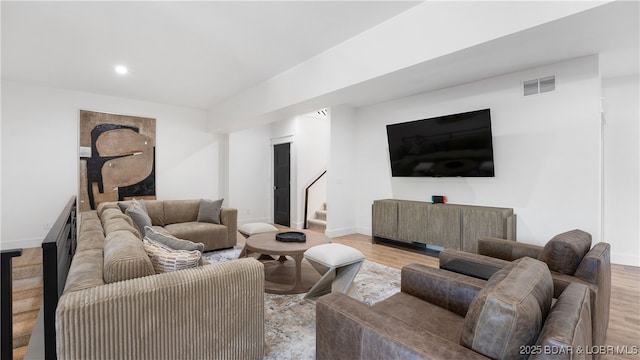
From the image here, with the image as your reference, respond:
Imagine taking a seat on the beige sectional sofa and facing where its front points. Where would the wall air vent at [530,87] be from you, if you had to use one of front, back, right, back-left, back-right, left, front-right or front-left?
front

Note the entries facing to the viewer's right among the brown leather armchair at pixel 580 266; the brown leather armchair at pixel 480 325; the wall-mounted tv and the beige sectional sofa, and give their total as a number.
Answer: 1

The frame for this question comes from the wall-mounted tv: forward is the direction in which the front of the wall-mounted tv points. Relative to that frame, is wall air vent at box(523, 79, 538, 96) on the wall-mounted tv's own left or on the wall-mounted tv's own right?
on the wall-mounted tv's own left

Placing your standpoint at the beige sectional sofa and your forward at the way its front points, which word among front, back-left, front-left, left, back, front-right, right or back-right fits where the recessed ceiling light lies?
left

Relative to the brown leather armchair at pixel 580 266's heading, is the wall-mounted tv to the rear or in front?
in front

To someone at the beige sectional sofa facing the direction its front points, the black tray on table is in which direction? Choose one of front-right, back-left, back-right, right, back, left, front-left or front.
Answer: front-left

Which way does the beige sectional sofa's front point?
to the viewer's right

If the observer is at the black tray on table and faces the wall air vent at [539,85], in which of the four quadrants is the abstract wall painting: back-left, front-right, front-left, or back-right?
back-left

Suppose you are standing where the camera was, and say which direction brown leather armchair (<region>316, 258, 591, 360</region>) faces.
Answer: facing away from the viewer and to the left of the viewer

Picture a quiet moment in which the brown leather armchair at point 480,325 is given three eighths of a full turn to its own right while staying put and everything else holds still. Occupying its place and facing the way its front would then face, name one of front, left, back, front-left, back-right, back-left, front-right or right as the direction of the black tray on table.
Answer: back-left

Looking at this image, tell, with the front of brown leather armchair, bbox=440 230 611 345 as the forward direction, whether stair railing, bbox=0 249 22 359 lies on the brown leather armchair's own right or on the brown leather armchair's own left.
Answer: on the brown leather armchair's own left

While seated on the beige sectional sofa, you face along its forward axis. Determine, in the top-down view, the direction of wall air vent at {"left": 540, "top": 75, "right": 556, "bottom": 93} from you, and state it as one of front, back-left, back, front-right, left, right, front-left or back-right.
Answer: front

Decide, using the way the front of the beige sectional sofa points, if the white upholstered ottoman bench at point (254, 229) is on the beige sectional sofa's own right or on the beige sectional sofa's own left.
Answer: on the beige sectional sofa's own left

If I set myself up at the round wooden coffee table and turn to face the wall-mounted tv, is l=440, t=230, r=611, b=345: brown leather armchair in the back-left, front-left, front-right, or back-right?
front-right
